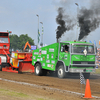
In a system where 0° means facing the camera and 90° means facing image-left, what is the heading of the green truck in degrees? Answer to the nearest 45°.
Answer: approximately 315°
